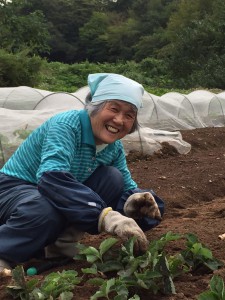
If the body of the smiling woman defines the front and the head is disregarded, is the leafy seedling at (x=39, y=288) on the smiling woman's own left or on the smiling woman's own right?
on the smiling woman's own right

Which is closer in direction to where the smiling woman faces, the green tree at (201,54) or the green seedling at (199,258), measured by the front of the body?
the green seedling

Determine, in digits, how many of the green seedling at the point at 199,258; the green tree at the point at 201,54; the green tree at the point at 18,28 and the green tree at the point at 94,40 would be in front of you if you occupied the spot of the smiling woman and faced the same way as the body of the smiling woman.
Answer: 1

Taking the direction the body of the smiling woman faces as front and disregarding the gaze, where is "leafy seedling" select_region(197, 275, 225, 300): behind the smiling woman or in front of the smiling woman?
in front

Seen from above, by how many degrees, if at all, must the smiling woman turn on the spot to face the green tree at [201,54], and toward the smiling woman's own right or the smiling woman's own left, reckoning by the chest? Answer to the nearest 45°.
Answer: approximately 135° to the smiling woman's own left

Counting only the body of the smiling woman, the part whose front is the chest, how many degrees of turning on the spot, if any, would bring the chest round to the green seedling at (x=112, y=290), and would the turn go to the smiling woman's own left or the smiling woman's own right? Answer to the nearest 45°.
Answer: approximately 45° to the smiling woman's own right

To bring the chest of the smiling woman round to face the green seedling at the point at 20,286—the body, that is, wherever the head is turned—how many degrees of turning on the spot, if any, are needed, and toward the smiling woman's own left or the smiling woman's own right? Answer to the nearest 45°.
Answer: approximately 45° to the smiling woman's own right
